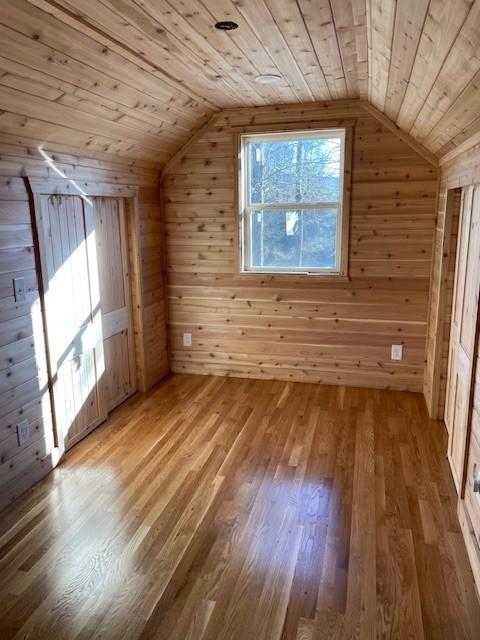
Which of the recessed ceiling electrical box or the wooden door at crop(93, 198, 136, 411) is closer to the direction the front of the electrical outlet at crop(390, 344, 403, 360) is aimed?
the recessed ceiling electrical box

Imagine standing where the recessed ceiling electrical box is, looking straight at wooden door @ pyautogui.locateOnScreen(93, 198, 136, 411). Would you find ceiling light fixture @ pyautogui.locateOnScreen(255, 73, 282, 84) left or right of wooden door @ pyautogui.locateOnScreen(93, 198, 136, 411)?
right

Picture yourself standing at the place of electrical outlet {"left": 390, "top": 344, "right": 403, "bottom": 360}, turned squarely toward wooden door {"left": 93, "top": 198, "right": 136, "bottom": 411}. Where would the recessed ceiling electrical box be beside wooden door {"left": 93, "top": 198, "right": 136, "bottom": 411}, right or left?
left

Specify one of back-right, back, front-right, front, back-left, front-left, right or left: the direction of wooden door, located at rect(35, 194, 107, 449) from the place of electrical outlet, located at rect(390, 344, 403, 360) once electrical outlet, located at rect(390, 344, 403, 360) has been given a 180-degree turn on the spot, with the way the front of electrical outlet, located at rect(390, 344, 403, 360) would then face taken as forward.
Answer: back-left

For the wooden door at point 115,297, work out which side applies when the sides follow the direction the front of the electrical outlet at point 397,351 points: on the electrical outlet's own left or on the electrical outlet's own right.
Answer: on the electrical outlet's own right

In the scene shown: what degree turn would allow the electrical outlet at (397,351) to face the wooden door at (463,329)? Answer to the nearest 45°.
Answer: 0° — it already faces it

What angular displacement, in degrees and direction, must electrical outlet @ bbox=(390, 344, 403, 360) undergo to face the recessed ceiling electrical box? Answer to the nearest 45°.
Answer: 0° — it already faces it

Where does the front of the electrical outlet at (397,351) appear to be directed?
toward the camera
